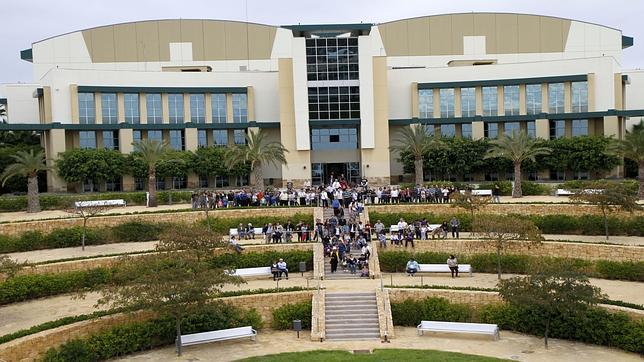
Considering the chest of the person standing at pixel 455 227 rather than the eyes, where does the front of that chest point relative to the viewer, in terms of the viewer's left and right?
facing the viewer

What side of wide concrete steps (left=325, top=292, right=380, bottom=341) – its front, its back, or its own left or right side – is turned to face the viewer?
front

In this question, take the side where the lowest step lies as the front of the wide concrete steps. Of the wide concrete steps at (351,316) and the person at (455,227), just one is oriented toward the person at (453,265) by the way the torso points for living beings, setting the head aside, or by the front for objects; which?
the person at (455,227)

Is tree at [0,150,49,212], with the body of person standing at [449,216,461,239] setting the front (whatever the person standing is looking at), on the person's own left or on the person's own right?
on the person's own right

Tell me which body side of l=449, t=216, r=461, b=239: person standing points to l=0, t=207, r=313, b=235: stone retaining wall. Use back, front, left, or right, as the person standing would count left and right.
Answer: right

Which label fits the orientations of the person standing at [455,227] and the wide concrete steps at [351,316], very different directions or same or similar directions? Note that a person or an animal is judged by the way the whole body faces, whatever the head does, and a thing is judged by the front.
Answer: same or similar directions

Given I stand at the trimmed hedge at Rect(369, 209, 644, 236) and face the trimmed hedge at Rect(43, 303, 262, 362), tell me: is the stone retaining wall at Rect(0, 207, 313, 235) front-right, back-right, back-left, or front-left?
front-right

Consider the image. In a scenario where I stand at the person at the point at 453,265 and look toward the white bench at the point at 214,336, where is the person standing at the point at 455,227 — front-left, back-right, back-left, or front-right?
back-right

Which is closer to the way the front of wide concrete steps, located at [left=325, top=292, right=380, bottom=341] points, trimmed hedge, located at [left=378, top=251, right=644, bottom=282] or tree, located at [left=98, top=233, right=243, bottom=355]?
the tree

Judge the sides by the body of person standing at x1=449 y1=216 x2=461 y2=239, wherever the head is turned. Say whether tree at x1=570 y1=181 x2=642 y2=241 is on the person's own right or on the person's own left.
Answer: on the person's own left

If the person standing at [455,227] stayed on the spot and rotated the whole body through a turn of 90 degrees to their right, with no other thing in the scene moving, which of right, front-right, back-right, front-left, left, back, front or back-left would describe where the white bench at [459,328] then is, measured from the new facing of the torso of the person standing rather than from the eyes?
left

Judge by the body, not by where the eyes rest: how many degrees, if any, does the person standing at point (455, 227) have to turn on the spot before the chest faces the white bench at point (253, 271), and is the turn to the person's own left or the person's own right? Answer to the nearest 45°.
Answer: approximately 45° to the person's own right

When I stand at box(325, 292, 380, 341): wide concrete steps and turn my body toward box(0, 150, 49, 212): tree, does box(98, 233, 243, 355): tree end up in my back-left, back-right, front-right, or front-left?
front-left

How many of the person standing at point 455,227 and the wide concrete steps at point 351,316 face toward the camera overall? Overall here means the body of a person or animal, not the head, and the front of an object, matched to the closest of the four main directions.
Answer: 2
